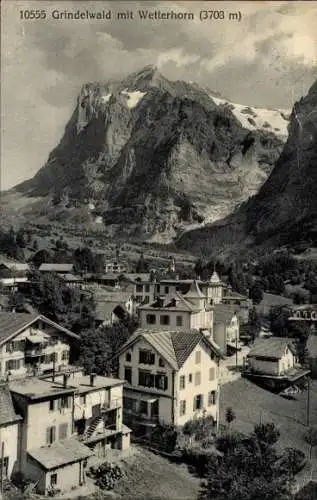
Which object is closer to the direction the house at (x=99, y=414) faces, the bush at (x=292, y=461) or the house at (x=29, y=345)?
the bush

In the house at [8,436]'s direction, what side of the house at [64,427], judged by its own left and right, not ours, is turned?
right

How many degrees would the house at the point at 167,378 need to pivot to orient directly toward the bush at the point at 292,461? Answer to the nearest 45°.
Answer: approximately 90° to its left

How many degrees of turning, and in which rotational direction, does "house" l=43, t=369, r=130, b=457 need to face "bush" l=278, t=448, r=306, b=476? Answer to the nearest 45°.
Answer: approximately 45° to its left

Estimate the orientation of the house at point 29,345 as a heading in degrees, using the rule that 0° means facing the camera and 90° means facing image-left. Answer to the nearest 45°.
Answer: approximately 315°

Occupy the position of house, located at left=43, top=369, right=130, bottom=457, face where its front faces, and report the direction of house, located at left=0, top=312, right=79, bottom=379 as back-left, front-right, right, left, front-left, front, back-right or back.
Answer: back

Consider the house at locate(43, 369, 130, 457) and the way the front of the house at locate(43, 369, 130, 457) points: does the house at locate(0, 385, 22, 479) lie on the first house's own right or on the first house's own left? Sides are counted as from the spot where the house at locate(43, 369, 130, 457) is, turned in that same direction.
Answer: on the first house's own right

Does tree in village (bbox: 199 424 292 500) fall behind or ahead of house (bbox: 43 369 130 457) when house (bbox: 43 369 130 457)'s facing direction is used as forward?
ahead

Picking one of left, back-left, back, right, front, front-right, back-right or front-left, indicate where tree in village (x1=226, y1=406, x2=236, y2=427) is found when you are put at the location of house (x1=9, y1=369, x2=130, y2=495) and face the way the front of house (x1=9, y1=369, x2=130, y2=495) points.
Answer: left

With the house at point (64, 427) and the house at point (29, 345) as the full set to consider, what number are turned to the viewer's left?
0
